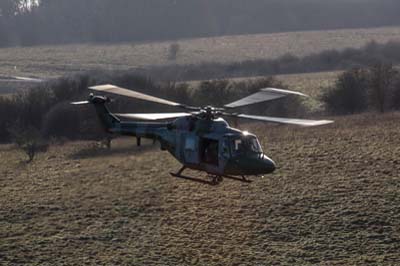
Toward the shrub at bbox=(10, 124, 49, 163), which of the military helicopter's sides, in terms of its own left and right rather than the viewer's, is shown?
back

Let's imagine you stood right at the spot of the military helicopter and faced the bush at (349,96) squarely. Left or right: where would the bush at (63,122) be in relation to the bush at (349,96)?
left

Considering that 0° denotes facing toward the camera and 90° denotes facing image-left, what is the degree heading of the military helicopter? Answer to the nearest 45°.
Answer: approximately 315°
